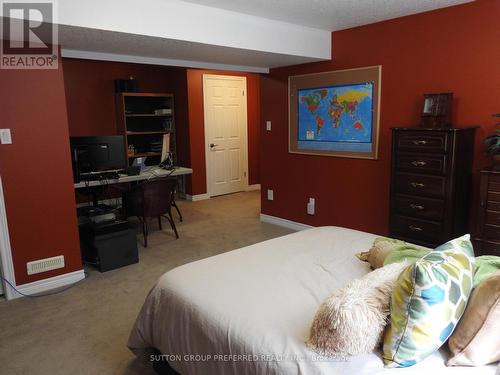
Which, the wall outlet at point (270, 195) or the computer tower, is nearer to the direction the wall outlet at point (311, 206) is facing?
the computer tower

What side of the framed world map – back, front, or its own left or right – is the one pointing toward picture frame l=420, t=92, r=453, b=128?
left

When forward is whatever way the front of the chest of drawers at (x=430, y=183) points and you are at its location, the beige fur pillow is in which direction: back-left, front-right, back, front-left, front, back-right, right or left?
front-left

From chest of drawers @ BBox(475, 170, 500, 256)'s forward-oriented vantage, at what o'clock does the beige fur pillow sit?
The beige fur pillow is roughly at 11 o'clock from the chest of drawers.

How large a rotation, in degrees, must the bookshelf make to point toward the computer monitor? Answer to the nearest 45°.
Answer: approximately 45° to its right

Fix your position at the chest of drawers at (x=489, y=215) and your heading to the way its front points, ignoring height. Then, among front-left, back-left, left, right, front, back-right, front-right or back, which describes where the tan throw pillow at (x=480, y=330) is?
front-left

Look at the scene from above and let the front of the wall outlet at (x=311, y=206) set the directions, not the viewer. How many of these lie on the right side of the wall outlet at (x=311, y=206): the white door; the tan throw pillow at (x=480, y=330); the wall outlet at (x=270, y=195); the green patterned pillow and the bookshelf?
3

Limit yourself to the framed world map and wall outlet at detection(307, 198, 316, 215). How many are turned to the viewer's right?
0

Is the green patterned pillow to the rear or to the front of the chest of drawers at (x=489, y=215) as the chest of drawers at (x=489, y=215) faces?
to the front

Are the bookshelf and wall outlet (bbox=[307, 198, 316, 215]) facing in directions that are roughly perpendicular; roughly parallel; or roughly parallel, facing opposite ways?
roughly perpendicular

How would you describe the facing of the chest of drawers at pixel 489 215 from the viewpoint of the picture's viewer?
facing the viewer and to the left of the viewer

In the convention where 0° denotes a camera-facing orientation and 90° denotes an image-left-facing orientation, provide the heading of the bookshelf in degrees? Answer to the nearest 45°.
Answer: approximately 315°

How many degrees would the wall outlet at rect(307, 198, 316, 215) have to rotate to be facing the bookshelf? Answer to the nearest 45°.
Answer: approximately 90° to its right
